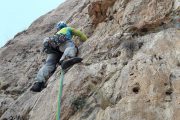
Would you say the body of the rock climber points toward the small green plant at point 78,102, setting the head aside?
no

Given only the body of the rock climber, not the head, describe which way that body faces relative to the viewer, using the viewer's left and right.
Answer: facing away from the viewer and to the right of the viewer
